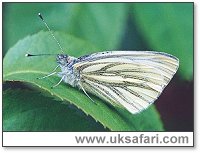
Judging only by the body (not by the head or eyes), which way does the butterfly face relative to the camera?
to the viewer's left
